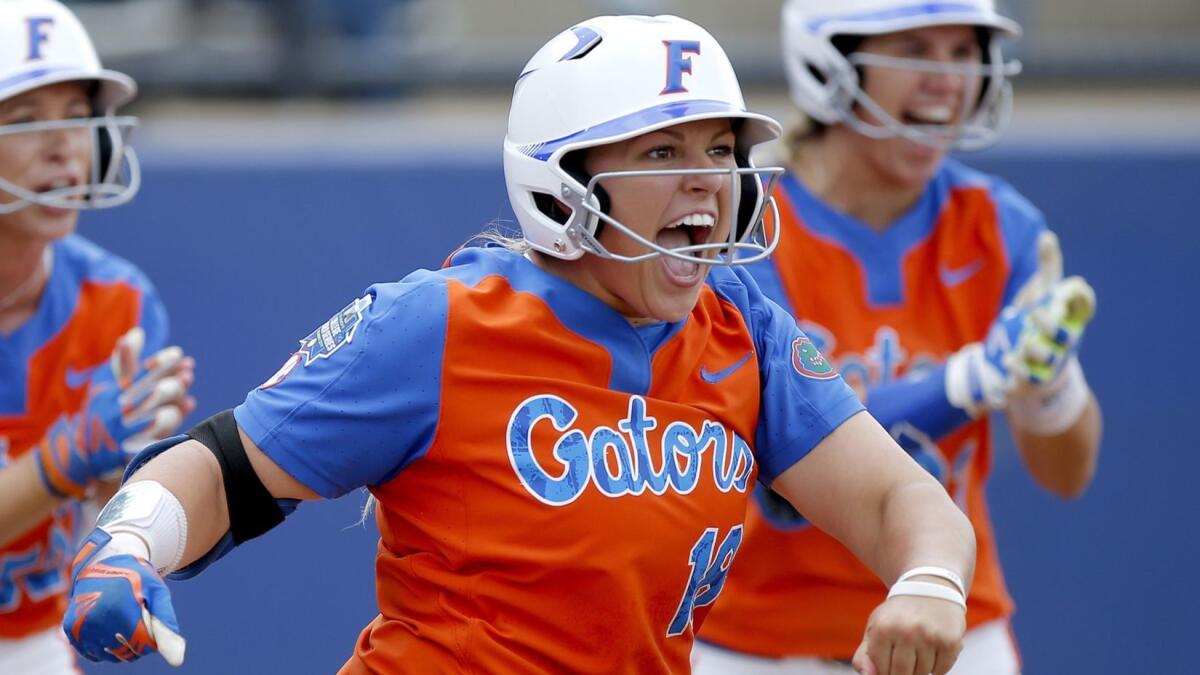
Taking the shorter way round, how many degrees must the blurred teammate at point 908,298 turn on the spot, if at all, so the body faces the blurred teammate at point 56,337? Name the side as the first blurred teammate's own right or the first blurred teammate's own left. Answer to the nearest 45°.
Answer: approximately 135° to the first blurred teammate's own right

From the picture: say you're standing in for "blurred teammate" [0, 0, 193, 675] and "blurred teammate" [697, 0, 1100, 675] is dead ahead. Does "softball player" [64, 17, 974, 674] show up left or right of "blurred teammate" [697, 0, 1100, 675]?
right

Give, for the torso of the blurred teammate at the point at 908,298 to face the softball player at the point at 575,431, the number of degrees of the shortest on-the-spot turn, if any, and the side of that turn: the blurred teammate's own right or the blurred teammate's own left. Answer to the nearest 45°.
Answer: approximately 45° to the blurred teammate's own right

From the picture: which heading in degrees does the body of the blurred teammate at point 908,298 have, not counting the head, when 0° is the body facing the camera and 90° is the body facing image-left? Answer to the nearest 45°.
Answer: approximately 315°

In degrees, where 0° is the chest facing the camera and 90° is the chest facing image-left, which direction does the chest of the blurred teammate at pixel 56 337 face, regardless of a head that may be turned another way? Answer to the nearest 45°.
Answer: approximately 315°

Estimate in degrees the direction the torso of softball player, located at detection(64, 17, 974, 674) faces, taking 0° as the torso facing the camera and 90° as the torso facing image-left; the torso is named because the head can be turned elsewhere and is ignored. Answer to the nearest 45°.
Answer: approximately 315°

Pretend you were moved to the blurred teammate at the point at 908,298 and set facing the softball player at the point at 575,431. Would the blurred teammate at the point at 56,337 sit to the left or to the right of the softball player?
right

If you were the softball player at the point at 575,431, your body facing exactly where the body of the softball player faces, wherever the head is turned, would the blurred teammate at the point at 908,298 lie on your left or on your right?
on your left
